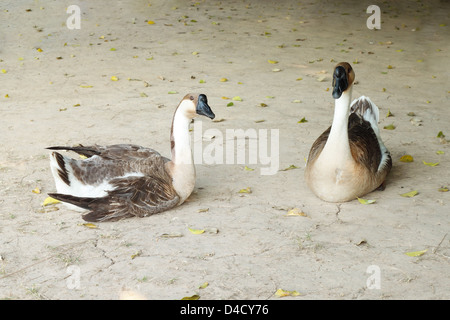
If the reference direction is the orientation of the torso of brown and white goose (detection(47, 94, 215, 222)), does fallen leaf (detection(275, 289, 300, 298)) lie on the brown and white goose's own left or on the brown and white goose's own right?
on the brown and white goose's own right

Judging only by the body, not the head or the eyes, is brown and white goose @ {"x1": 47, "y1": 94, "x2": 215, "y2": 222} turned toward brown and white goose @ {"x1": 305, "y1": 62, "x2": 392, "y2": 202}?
yes

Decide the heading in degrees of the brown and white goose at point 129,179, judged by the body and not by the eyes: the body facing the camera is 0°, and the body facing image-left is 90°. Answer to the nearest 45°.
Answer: approximately 270°

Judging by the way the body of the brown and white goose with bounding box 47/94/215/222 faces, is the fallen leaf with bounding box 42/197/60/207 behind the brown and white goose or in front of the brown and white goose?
behind

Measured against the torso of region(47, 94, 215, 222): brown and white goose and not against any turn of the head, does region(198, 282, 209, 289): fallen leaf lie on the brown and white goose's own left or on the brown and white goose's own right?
on the brown and white goose's own right

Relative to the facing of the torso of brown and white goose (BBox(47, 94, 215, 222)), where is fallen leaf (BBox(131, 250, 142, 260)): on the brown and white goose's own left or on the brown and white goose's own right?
on the brown and white goose's own right

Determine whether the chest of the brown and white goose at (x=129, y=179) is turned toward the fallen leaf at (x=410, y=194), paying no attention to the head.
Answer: yes
